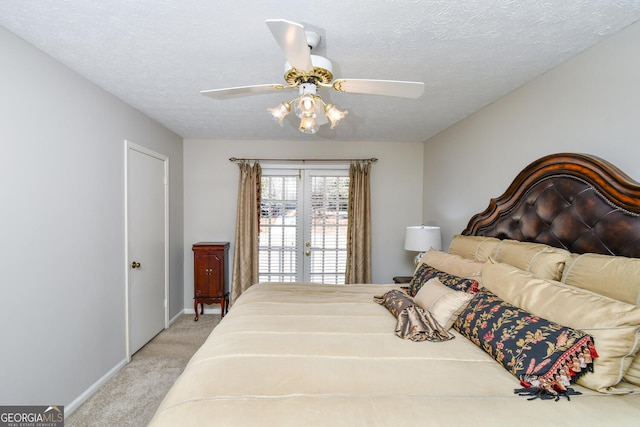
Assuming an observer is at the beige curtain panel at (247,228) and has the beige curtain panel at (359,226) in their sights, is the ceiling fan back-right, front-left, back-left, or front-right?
front-right

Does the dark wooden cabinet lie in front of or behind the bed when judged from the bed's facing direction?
in front

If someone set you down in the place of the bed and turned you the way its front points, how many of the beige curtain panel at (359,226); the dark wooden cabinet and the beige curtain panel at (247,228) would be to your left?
0

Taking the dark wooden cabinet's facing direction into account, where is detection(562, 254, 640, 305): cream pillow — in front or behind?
in front

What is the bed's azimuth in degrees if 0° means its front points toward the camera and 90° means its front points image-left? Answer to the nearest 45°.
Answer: approximately 90°

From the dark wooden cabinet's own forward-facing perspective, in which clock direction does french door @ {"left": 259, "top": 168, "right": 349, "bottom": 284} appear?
The french door is roughly at 9 o'clock from the dark wooden cabinet.

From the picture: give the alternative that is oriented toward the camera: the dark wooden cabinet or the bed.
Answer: the dark wooden cabinet

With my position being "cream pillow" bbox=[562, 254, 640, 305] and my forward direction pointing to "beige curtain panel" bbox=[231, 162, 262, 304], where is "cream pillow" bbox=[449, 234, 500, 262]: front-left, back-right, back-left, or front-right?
front-right

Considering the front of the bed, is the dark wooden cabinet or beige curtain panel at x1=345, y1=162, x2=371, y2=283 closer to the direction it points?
the dark wooden cabinet

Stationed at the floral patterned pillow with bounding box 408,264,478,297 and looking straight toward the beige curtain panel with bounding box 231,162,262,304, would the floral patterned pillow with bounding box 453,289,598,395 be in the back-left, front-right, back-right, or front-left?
back-left

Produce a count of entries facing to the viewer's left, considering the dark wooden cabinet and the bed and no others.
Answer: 1

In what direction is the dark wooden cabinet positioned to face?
toward the camera

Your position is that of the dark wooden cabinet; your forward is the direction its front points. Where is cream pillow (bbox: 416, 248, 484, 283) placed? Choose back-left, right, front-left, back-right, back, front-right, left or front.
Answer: front-left

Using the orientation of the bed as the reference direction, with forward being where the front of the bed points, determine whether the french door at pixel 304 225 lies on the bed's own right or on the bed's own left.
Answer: on the bed's own right
